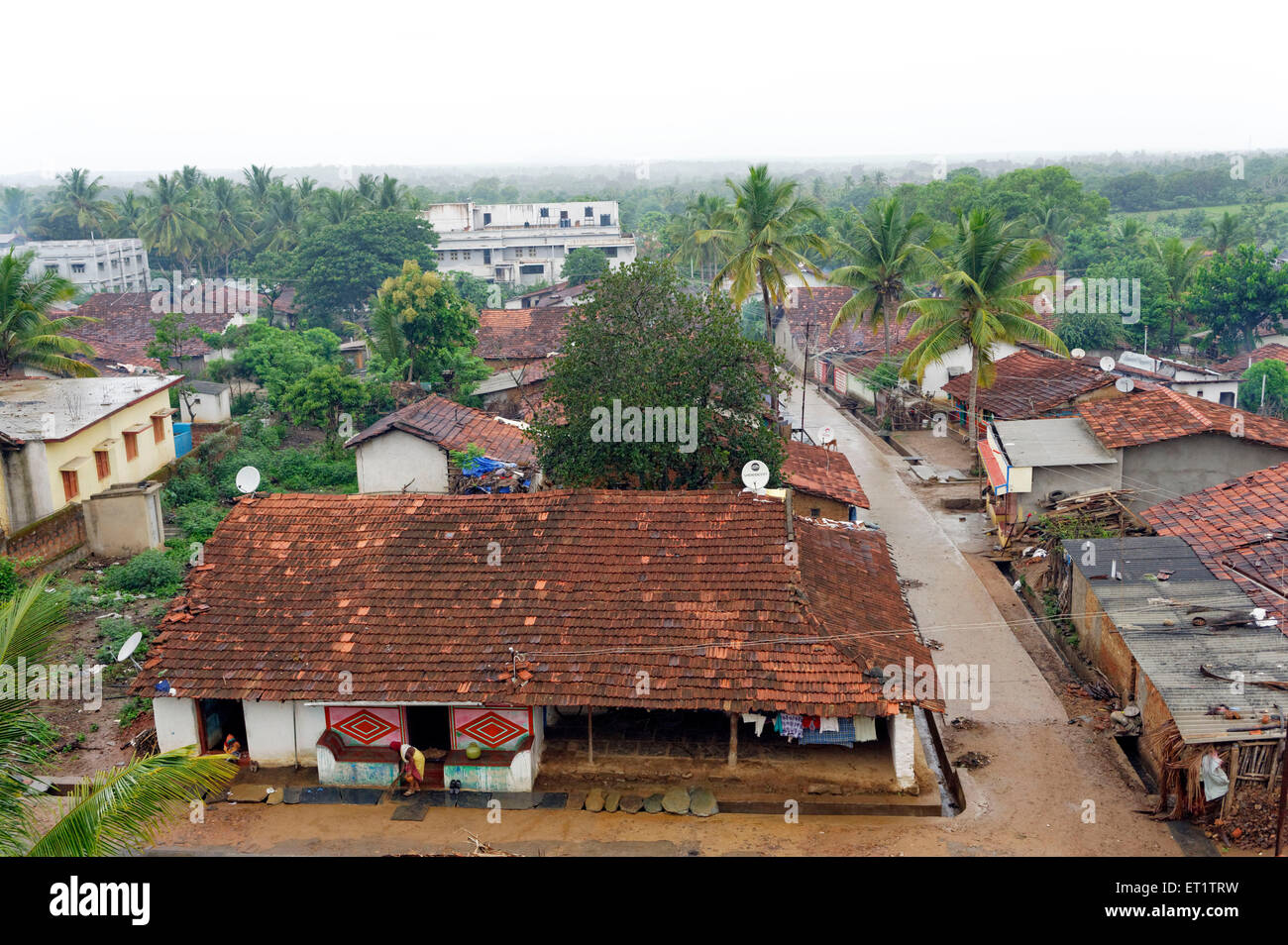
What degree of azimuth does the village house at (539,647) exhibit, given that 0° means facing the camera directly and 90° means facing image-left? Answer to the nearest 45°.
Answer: approximately 0°

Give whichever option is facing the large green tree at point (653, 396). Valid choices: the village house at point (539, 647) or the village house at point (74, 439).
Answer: the village house at point (74, 439)

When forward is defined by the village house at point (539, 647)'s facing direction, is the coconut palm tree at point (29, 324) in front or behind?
behind

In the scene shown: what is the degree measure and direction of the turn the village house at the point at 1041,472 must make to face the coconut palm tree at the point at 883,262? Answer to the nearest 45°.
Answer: approximately 90° to its right

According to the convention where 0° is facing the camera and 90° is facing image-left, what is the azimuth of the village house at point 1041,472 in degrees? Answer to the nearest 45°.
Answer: approximately 90°

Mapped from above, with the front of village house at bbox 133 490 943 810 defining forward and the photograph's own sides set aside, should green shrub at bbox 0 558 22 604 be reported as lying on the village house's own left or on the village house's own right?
on the village house's own right

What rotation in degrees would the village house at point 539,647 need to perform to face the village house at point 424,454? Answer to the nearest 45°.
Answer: approximately 180°

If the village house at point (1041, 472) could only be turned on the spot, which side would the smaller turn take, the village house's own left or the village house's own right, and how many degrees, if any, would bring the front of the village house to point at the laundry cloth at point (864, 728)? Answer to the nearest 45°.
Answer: approximately 90° to the village house's own left

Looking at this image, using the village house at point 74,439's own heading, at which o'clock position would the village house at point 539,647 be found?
the village house at point 539,647 is roughly at 1 o'clock from the village house at point 74,439.

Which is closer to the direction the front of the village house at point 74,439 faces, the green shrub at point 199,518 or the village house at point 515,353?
the green shrub
